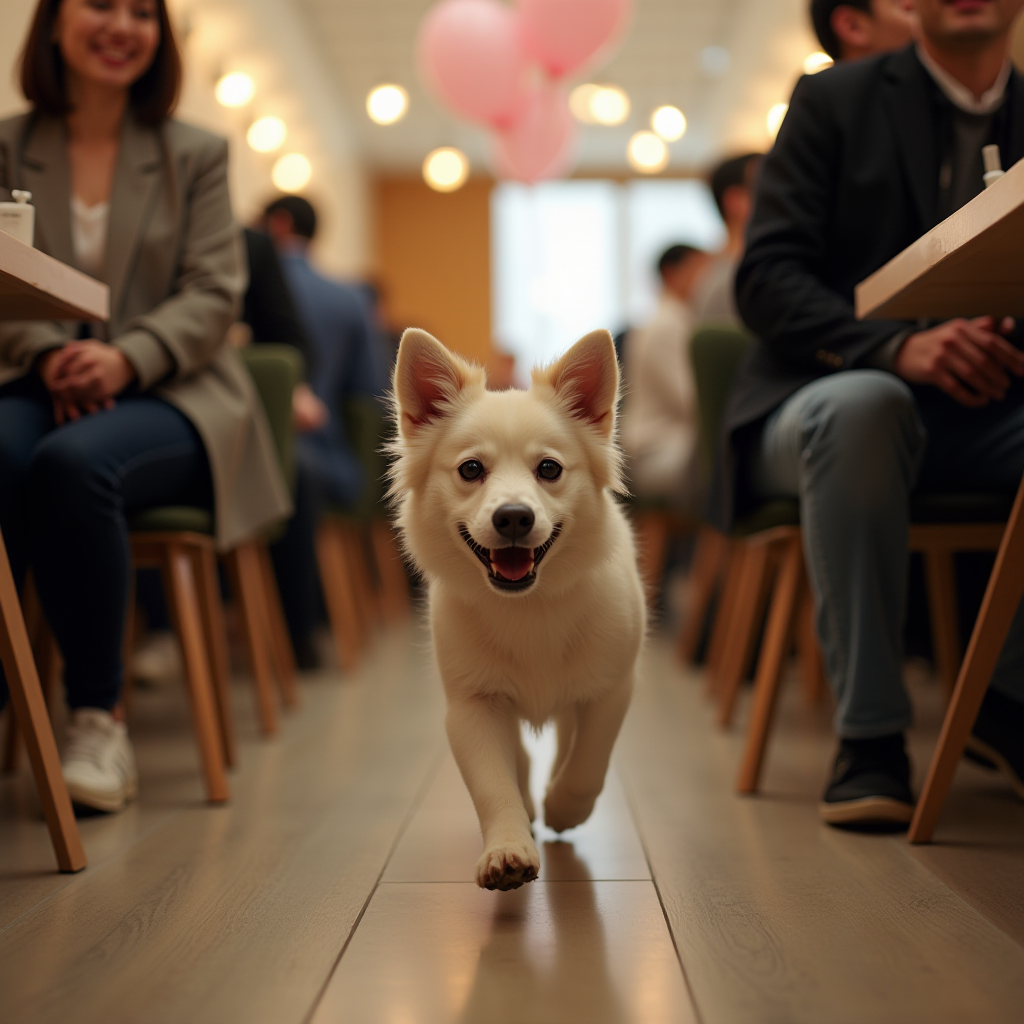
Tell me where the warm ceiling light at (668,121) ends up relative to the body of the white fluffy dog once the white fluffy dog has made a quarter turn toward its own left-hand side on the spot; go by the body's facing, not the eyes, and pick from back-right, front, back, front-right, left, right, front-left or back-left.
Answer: left

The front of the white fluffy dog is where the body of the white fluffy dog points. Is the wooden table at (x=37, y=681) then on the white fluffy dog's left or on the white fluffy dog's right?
on the white fluffy dog's right

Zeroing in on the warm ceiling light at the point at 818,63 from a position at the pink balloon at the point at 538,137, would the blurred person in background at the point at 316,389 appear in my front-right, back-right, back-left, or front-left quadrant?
front-right

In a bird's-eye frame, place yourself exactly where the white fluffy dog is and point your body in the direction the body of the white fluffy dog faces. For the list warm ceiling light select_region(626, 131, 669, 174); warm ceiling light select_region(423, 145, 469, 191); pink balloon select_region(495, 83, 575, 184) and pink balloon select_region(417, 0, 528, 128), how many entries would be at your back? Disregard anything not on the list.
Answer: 4

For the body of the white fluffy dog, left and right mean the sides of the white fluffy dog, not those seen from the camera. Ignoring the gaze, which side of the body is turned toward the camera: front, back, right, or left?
front

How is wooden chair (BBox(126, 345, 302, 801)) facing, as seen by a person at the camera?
facing the viewer and to the left of the viewer

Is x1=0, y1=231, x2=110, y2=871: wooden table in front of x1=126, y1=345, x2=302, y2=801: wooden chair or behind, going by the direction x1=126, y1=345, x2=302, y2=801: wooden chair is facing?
in front
